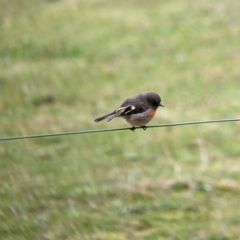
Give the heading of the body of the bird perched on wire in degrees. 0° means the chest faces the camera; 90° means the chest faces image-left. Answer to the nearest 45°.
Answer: approximately 270°
